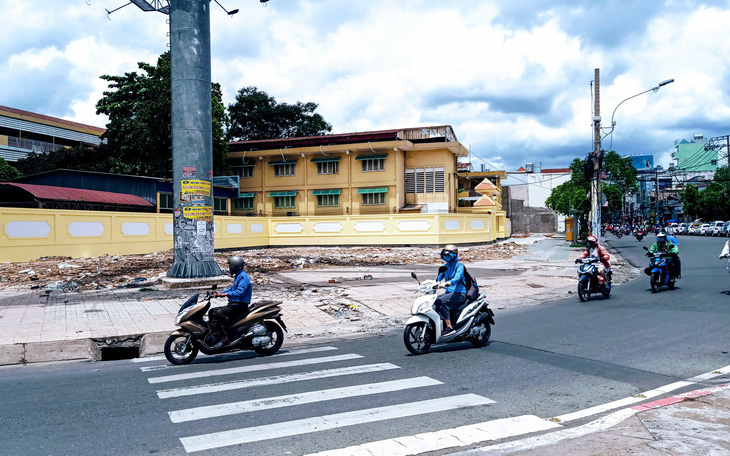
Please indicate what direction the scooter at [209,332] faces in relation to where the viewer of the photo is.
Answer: facing to the left of the viewer

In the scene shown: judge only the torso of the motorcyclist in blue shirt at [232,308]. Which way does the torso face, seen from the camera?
to the viewer's left

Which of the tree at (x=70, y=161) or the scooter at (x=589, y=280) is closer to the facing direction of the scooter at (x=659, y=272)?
the scooter

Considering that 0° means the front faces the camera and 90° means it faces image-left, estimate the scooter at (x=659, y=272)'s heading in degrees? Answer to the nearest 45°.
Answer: approximately 45°

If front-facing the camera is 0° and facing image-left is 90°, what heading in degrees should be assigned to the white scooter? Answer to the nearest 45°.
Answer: approximately 45°

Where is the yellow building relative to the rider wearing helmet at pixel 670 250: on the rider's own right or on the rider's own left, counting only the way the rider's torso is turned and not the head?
on the rider's own right

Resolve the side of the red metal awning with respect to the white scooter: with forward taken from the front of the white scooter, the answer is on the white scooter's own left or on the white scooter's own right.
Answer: on the white scooter's own right

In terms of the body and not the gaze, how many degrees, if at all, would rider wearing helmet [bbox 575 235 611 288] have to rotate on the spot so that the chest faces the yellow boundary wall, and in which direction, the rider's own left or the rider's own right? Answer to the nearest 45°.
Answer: approximately 90° to the rider's own right

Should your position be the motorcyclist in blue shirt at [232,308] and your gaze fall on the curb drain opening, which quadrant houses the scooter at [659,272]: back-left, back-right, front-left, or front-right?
back-right

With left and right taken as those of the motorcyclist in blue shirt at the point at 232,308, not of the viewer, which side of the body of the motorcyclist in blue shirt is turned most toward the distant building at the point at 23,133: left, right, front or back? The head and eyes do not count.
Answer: right

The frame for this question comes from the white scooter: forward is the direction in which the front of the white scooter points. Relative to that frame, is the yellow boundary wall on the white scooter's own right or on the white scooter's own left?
on the white scooter's own right

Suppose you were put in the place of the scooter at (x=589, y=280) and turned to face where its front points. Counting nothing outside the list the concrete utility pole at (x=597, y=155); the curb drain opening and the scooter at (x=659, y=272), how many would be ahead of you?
1

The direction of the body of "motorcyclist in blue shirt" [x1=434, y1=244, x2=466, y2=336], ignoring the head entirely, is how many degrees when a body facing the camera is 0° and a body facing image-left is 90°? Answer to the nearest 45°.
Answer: approximately 45°

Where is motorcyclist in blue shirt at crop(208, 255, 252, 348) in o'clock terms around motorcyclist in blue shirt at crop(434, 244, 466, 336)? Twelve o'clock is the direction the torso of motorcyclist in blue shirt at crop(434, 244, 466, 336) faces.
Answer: motorcyclist in blue shirt at crop(208, 255, 252, 348) is roughly at 1 o'clock from motorcyclist in blue shirt at crop(434, 244, 466, 336).

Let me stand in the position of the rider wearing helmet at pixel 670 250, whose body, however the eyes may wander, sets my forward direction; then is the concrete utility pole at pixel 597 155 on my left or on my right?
on my right
